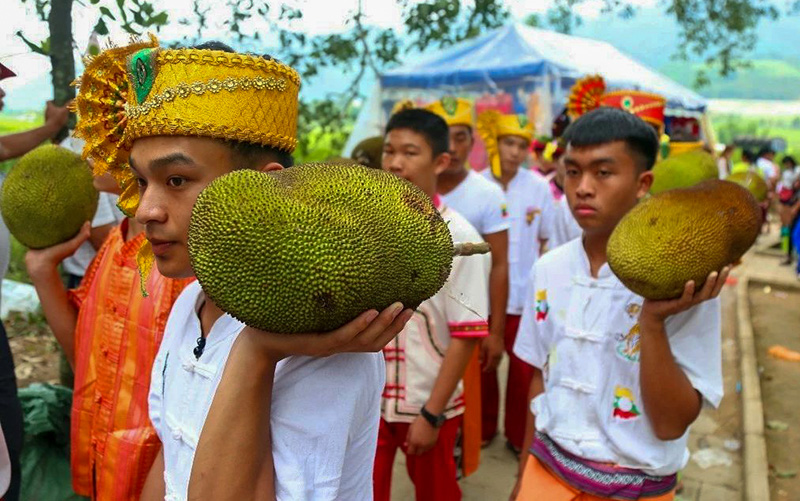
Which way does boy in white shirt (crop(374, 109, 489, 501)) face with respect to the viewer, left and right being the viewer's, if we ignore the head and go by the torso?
facing the viewer and to the left of the viewer

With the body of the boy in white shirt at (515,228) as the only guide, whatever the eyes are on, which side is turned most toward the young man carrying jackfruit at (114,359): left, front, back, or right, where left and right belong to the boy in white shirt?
front

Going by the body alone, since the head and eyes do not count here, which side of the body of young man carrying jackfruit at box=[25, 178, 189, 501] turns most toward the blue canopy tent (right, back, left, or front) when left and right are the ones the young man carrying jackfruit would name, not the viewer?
back

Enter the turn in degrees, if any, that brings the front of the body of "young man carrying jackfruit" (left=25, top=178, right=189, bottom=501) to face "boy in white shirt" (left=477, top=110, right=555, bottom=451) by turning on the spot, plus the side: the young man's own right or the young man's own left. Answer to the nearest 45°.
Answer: approximately 180°

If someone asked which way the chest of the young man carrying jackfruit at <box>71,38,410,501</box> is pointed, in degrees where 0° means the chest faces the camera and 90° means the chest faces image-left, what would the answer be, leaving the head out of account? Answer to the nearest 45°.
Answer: approximately 45°

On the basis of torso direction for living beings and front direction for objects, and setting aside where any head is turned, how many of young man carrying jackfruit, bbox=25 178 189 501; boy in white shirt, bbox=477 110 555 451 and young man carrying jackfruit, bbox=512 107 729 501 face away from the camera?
0

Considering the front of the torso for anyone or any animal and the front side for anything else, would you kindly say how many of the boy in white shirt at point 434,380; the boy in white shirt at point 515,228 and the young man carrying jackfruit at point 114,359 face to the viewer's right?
0

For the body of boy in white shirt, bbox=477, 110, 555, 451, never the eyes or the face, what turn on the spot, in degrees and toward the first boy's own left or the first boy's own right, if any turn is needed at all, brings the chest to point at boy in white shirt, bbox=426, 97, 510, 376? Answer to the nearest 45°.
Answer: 0° — they already face them

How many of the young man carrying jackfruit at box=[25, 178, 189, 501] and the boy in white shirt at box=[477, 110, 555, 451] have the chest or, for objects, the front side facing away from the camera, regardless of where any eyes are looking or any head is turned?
0

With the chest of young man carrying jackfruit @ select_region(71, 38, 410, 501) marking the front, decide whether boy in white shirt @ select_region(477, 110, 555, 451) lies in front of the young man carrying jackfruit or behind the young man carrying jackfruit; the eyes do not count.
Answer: behind

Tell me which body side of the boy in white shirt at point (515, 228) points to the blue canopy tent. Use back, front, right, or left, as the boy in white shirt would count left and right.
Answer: back

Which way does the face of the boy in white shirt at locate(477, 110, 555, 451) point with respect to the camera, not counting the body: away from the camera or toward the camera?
toward the camera

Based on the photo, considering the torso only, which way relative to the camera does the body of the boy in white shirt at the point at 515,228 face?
toward the camera

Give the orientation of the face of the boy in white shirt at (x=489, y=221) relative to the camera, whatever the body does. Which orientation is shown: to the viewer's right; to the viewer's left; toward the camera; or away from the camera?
toward the camera

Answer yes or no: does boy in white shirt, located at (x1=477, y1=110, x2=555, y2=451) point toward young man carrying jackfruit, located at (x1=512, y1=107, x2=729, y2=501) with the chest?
yes

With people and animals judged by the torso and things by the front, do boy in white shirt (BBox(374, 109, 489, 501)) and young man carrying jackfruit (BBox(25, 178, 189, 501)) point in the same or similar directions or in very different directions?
same or similar directions

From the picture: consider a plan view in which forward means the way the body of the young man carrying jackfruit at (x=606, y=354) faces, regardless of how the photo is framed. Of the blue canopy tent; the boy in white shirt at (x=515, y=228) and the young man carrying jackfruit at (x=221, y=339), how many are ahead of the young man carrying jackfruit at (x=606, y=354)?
1

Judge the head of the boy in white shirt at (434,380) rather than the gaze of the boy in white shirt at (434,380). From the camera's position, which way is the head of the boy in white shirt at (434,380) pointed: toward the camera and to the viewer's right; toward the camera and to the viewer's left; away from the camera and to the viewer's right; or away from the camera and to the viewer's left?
toward the camera and to the viewer's left

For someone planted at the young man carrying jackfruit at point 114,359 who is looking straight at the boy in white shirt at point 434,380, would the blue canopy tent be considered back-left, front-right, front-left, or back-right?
front-left
